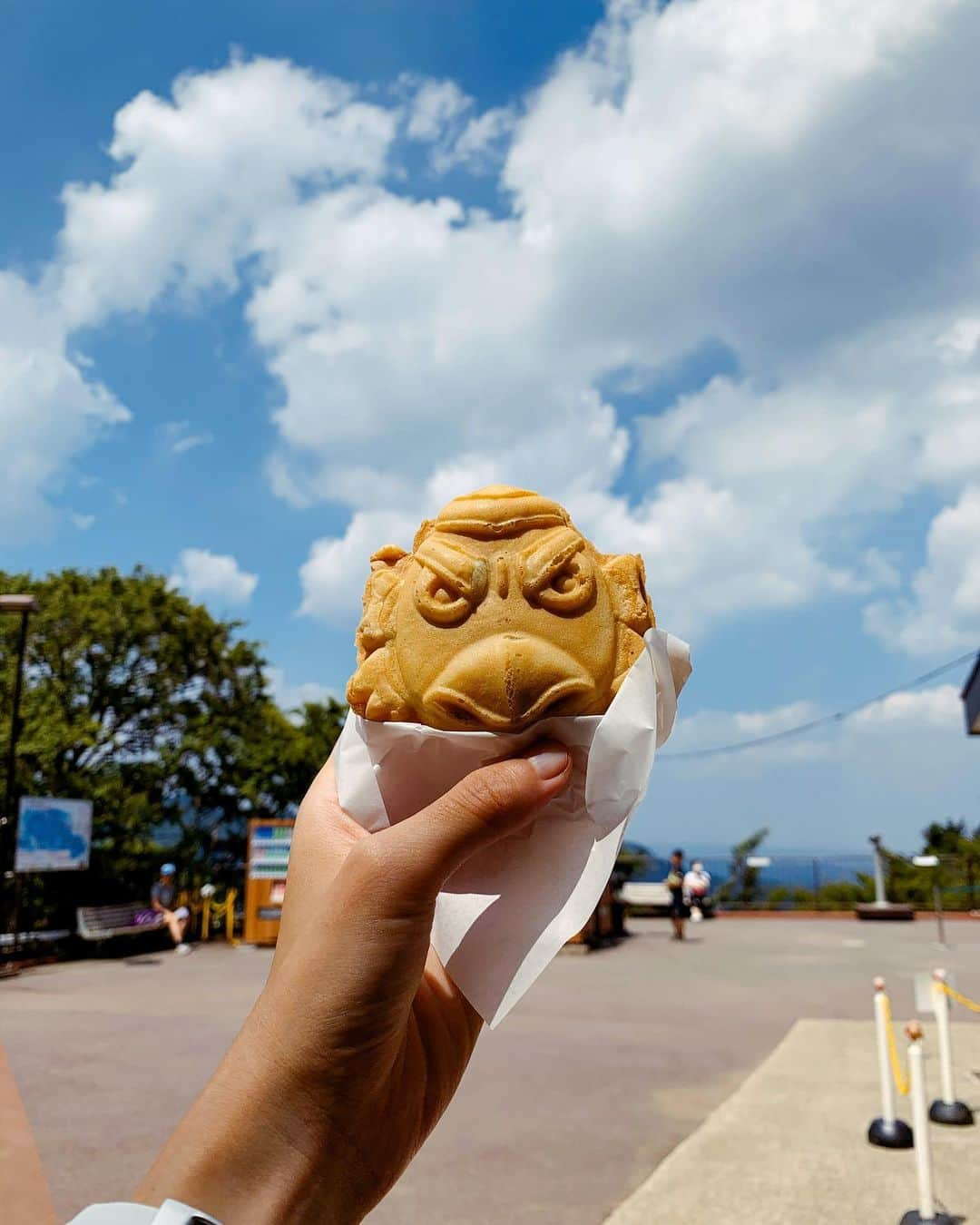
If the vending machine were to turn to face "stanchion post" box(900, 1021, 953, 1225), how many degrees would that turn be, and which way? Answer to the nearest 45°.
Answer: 0° — it already faces it

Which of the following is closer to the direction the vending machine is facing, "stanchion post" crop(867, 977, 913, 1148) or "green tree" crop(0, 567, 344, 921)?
the stanchion post

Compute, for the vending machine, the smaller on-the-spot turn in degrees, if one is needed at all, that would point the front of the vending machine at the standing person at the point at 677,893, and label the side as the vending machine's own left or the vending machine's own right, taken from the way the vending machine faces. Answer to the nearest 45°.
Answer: approximately 90° to the vending machine's own left

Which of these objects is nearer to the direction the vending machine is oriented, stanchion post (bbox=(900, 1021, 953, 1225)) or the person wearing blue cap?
the stanchion post

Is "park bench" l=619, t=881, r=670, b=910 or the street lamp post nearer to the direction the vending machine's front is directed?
the street lamp post

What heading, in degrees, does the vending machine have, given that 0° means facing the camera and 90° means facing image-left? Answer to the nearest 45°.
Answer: approximately 0°

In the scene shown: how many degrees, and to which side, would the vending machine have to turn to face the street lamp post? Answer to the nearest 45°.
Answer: approximately 45° to its right

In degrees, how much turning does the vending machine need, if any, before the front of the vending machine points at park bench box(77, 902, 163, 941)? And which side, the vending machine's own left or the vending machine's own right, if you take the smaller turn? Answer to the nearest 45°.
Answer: approximately 90° to the vending machine's own right

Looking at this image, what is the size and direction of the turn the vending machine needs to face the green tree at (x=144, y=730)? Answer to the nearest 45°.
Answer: approximately 135° to its right

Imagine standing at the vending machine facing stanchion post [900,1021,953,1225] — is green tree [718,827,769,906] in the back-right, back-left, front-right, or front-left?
back-left

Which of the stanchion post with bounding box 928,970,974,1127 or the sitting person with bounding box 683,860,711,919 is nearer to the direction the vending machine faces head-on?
the stanchion post

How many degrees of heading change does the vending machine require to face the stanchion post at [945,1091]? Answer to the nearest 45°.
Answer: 0° — it already faces it
